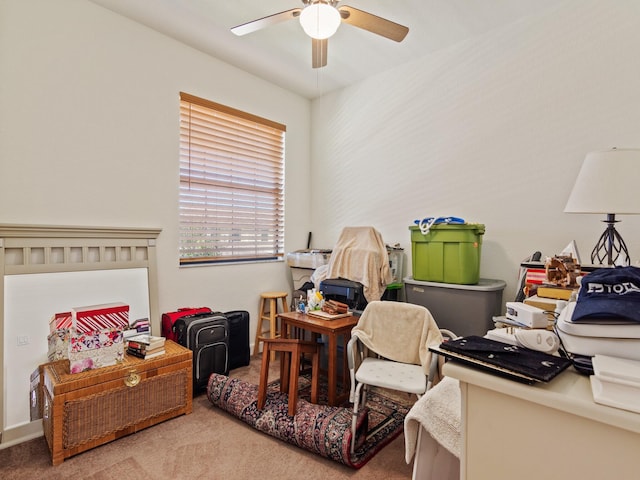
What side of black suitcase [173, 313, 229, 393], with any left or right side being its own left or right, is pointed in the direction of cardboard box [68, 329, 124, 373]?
right

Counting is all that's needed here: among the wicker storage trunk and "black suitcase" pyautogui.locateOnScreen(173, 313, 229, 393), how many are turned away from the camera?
0

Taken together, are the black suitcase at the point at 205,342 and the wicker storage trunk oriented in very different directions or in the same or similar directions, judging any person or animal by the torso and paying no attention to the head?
same or similar directions

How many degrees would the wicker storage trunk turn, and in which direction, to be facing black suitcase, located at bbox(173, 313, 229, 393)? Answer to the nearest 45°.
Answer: approximately 90° to its left

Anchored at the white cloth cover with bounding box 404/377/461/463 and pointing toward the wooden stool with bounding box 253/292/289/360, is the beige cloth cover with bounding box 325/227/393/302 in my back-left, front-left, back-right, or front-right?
front-right

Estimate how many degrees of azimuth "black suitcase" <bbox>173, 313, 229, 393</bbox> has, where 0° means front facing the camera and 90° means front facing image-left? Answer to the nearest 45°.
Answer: approximately 315°

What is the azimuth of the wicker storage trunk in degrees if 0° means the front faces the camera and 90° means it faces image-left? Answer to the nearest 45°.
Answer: approximately 315°

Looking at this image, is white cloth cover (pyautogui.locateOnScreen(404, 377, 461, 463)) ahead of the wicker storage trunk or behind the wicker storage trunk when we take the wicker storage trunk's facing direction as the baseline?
ahead

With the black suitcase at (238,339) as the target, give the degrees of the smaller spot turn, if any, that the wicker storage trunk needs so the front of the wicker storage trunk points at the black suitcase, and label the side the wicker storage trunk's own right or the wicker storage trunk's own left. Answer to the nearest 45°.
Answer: approximately 90° to the wicker storage trunk's own left

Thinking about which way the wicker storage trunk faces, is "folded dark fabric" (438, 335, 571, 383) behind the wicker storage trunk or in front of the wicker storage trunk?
in front
